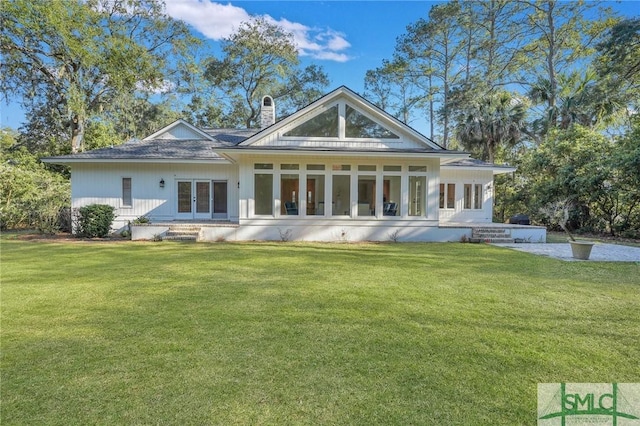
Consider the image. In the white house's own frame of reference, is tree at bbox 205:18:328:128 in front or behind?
behind

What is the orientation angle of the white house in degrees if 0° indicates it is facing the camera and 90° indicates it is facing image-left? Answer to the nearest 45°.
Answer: approximately 0°

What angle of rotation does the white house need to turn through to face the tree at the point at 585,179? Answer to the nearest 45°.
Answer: approximately 90° to its left

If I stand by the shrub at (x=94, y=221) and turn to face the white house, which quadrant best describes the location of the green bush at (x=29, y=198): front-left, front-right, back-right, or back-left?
back-left

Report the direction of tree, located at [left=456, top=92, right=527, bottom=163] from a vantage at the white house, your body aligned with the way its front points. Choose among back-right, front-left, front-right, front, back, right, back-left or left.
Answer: back-left

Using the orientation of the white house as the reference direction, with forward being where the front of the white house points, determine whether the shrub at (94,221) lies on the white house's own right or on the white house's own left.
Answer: on the white house's own right

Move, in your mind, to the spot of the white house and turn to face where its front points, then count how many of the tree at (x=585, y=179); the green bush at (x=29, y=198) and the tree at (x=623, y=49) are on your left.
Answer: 2

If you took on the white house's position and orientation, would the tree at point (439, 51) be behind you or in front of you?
behind

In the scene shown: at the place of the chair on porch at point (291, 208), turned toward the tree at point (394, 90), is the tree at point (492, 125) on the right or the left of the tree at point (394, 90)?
right

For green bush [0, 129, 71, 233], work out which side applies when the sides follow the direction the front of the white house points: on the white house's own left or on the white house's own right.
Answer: on the white house's own right

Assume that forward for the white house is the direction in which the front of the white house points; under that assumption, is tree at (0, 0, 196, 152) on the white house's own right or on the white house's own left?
on the white house's own right
